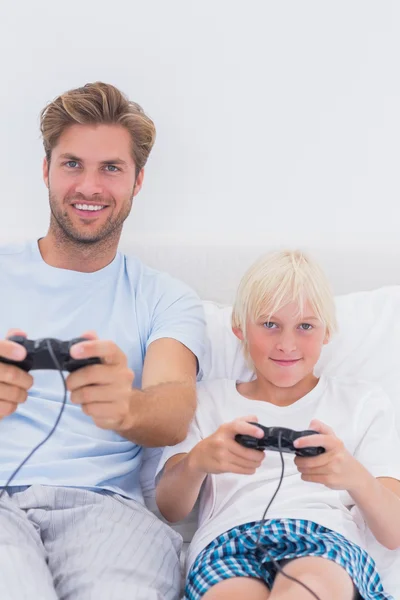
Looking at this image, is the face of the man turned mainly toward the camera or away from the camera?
toward the camera

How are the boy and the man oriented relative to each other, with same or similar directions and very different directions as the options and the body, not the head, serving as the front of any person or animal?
same or similar directions

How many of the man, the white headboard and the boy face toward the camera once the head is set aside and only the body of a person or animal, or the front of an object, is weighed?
3

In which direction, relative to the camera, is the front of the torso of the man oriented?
toward the camera

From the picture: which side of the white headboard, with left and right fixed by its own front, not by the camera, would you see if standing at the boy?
front

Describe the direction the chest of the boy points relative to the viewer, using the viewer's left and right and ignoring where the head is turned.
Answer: facing the viewer

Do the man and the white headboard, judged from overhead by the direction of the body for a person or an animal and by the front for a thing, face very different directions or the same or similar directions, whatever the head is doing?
same or similar directions

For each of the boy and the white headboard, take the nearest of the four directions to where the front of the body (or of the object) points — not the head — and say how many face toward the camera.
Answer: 2

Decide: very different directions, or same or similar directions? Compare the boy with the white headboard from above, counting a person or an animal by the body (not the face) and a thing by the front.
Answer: same or similar directions
